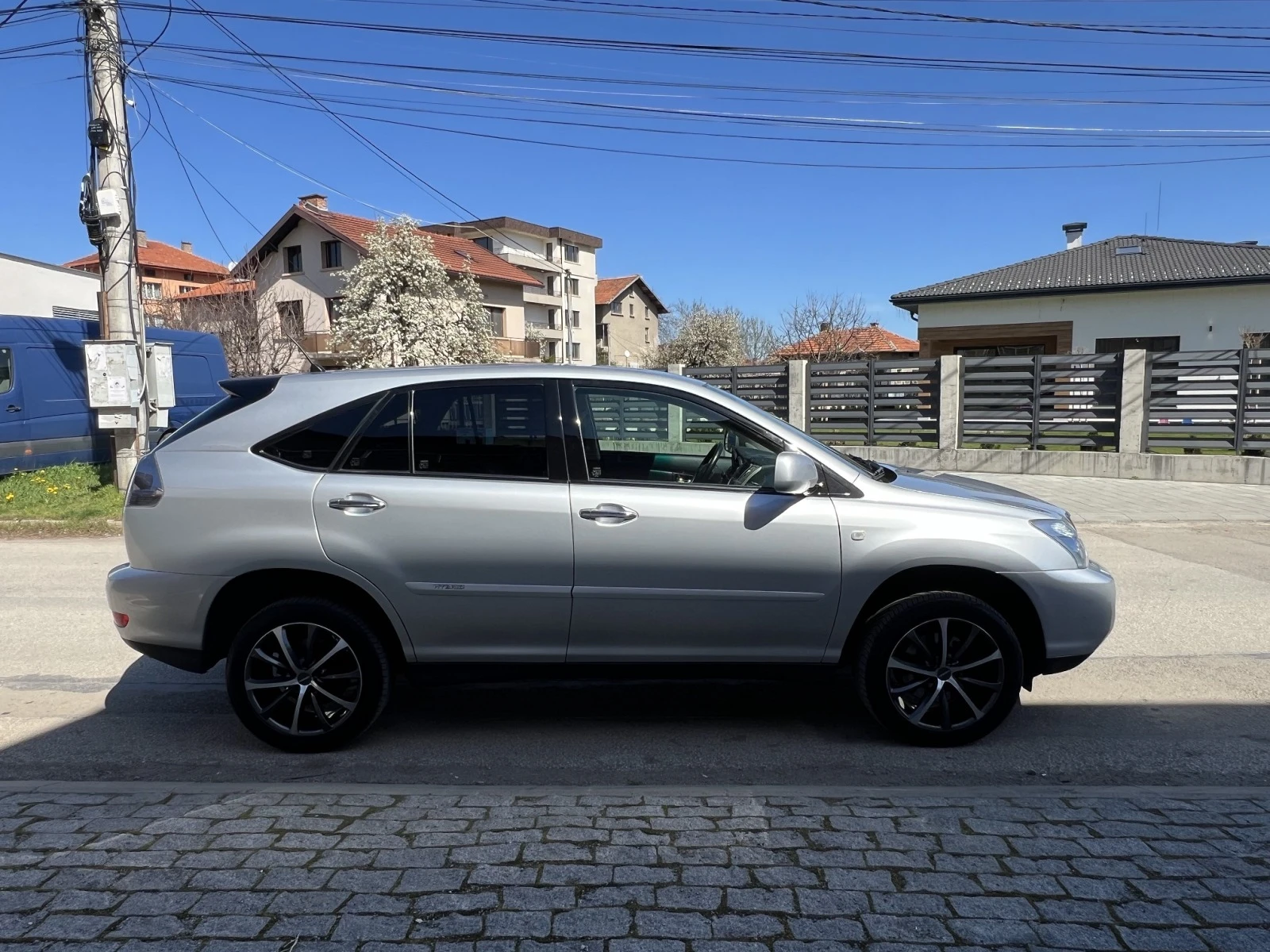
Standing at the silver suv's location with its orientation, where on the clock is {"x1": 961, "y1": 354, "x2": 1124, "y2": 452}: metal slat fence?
The metal slat fence is roughly at 10 o'clock from the silver suv.

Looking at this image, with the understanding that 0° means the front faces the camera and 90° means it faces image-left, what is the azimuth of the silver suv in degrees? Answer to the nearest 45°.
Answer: approximately 270°

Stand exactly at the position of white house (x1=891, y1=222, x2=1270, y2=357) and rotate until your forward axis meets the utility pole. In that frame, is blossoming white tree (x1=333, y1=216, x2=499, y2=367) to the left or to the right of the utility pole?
right

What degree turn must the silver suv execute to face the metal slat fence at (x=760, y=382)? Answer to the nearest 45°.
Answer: approximately 90° to its left

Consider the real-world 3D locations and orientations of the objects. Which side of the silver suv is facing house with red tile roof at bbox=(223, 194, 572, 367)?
left

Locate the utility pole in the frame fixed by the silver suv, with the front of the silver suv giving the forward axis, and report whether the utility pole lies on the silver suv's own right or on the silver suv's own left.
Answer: on the silver suv's own left

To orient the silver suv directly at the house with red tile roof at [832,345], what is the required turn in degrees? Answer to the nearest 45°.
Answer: approximately 90° to its left

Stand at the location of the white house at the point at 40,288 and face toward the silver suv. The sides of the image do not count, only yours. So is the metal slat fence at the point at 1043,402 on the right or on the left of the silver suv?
left

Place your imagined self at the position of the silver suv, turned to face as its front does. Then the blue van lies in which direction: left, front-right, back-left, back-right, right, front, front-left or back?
back-left

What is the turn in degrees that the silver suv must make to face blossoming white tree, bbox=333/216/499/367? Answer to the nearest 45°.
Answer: approximately 90° to its left

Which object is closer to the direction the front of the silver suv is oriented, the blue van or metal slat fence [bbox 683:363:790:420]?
the metal slat fence

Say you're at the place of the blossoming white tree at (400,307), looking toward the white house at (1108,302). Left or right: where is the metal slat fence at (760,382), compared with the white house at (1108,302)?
right
